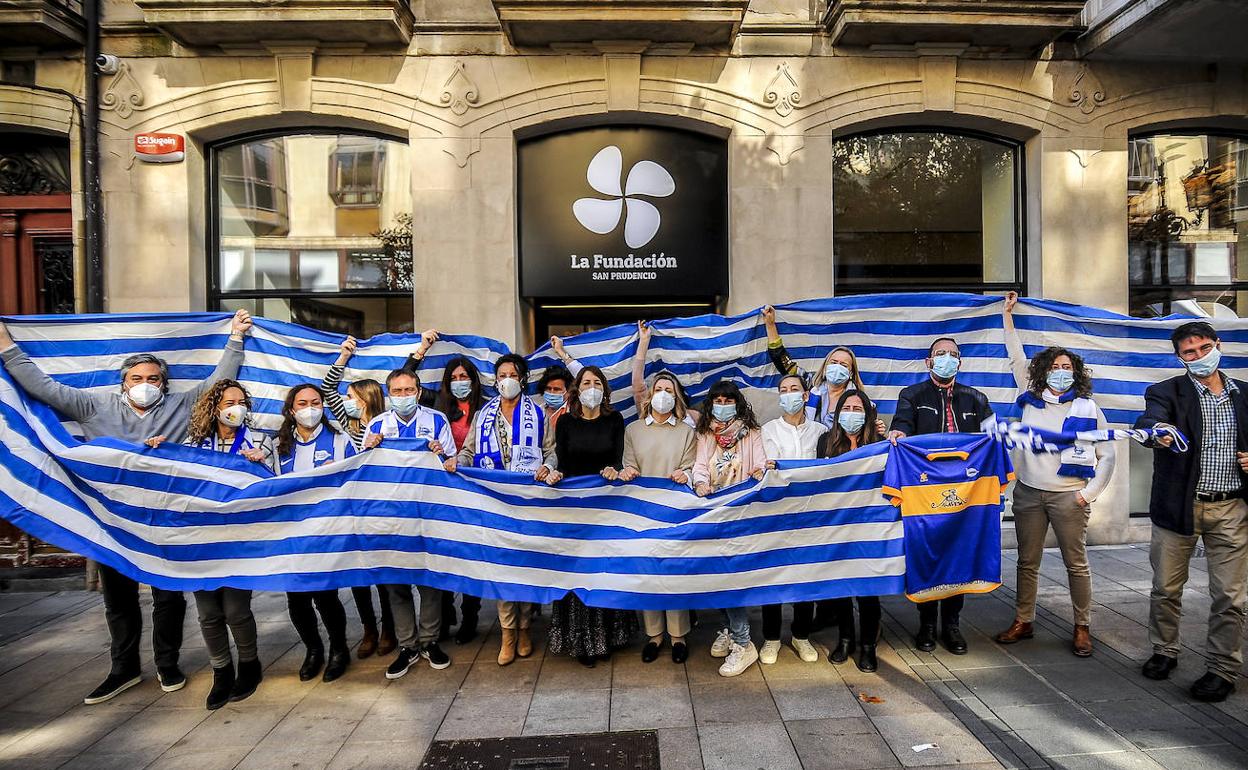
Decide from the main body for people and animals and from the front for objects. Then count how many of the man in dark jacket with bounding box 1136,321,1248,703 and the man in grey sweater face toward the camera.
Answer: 2

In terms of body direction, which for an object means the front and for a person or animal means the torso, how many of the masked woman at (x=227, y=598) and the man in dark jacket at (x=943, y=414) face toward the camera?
2

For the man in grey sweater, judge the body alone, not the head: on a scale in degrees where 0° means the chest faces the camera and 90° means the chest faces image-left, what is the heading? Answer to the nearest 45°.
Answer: approximately 0°
